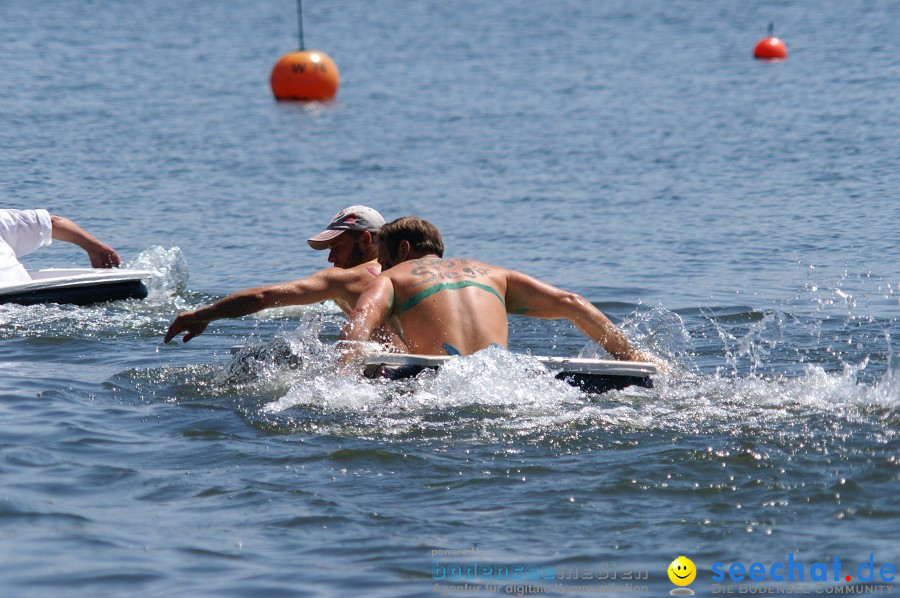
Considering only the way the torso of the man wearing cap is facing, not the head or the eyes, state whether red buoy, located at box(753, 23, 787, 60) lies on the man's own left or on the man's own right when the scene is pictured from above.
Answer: on the man's own right

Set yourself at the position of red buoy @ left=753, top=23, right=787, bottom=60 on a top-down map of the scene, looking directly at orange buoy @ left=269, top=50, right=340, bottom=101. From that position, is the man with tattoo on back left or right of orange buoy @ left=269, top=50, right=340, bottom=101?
left

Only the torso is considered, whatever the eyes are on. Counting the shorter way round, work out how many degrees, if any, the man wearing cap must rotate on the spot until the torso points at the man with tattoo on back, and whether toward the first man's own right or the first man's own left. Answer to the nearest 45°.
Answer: approximately 135° to the first man's own left

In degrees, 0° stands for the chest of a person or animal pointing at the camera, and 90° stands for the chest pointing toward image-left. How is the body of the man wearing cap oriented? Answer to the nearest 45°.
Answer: approximately 90°

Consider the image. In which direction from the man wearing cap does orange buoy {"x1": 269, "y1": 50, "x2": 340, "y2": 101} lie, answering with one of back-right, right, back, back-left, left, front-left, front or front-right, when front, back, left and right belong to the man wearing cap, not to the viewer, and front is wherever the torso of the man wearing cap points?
right

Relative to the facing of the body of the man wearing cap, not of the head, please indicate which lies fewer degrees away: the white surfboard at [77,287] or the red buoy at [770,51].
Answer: the white surfboard

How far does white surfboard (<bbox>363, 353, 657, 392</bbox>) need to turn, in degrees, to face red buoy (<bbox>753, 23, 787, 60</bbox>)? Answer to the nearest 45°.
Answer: approximately 90° to its right
